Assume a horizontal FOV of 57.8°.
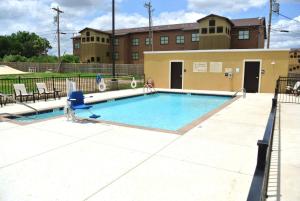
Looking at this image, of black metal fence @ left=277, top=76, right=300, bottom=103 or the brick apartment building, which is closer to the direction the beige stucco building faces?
the black metal fence

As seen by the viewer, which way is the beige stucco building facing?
toward the camera

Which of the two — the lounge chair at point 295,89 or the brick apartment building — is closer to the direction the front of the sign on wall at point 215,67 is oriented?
the lounge chair

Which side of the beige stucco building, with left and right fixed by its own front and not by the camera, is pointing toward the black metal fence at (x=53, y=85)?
right

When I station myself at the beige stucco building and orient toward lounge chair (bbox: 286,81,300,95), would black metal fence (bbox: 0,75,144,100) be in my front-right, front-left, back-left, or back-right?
back-right

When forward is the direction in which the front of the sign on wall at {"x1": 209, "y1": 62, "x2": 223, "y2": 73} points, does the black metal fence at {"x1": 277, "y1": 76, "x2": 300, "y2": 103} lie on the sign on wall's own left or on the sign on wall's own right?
on the sign on wall's own left

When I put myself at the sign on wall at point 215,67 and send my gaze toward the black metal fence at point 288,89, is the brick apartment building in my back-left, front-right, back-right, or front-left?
back-left

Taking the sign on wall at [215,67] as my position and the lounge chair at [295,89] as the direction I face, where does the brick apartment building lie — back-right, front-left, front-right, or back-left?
back-left

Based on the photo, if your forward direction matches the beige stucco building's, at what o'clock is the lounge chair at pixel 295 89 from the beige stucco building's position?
The lounge chair is roughly at 10 o'clock from the beige stucco building.

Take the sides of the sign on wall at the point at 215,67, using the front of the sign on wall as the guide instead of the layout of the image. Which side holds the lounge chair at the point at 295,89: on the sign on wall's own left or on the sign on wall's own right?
on the sign on wall's own left

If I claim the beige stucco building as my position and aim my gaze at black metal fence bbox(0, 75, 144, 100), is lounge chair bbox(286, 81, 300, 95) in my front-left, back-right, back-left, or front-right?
back-left
